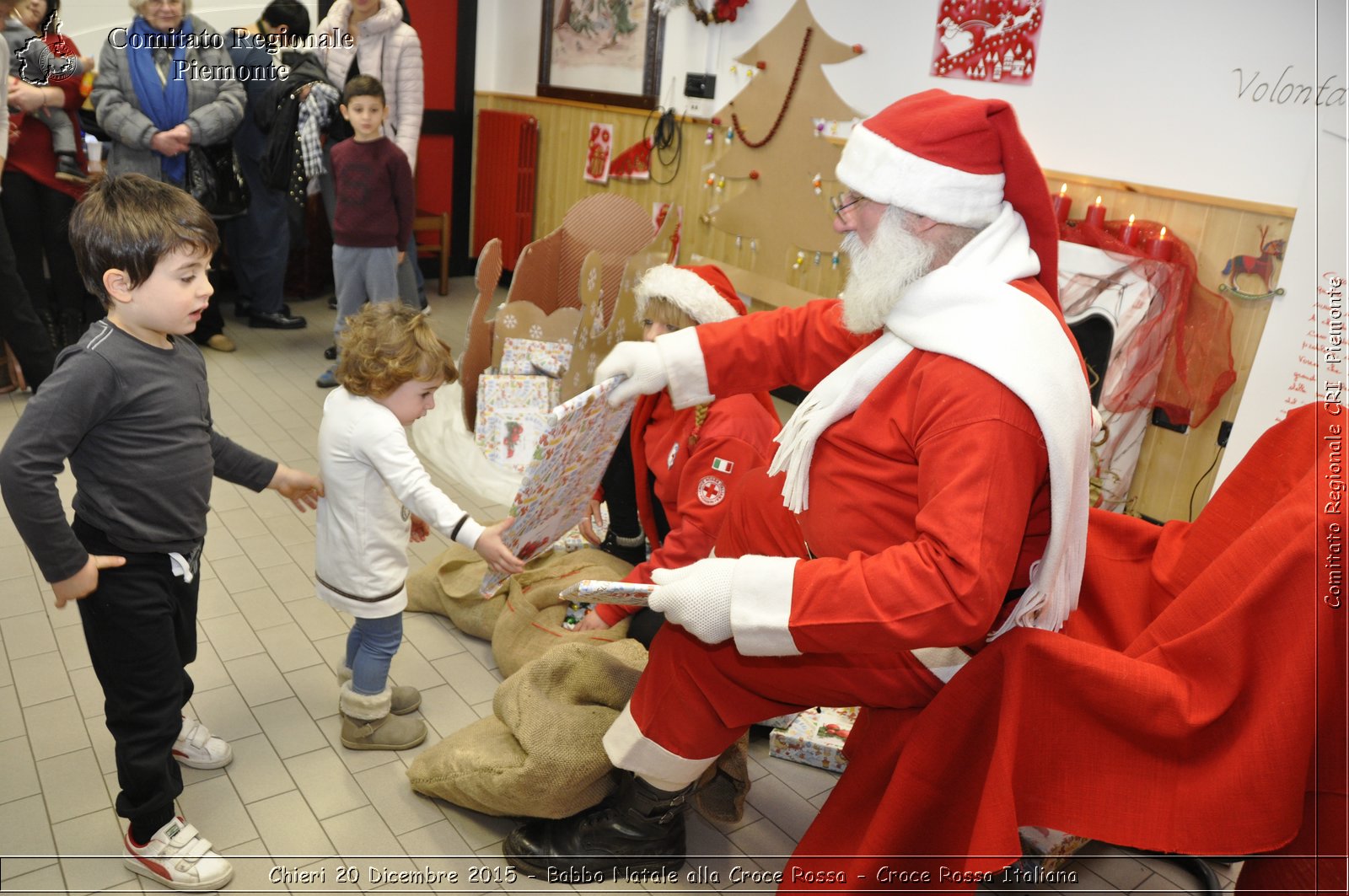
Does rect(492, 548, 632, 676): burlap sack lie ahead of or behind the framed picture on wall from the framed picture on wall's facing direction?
ahead

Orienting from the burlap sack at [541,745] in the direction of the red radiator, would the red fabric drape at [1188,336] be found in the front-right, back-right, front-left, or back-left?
front-right

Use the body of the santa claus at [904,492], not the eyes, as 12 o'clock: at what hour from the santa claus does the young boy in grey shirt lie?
The young boy in grey shirt is roughly at 12 o'clock from the santa claus.

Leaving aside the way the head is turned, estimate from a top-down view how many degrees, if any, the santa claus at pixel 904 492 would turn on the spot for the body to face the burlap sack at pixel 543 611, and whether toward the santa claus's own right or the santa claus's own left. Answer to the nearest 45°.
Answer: approximately 45° to the santa claus's own right

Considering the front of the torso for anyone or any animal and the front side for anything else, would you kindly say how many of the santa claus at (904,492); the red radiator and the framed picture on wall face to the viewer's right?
0

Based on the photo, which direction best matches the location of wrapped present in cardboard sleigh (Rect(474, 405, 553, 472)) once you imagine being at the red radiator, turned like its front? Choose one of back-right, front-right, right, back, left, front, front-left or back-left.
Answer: front-left

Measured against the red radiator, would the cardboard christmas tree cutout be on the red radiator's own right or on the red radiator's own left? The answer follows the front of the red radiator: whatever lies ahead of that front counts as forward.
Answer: on the red radiator's own left

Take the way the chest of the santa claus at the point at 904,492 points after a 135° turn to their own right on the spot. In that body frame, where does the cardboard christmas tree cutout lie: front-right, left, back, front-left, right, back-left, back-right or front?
front-left

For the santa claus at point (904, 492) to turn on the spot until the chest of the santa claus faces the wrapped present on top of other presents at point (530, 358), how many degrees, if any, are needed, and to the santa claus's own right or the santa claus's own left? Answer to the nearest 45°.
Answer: approximately 45° to the santa claus's own right

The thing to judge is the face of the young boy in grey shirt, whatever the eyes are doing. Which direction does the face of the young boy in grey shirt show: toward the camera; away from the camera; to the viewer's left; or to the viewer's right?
to the viewer's right

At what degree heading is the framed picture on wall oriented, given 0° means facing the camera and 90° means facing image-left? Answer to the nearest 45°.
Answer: approximately 45°

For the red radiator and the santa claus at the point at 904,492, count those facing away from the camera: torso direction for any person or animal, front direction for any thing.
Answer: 0

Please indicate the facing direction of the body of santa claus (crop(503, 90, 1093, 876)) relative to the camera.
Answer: to the viewer's left

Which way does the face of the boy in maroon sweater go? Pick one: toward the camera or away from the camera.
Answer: toward the camera

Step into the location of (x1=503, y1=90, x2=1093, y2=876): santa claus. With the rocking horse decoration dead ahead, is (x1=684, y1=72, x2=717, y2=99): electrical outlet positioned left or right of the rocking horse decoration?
left

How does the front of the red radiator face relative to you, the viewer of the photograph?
facing the viewer and to the left of the viewer

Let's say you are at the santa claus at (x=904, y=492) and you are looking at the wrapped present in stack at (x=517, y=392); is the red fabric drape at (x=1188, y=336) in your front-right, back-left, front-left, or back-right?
front-right
